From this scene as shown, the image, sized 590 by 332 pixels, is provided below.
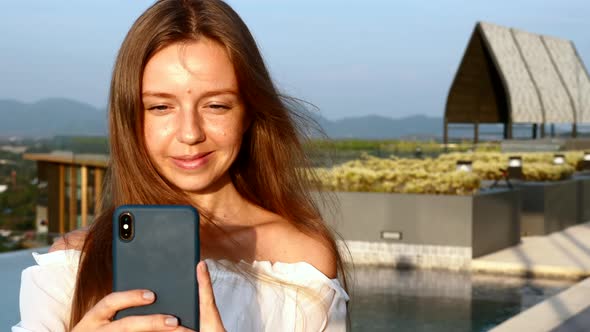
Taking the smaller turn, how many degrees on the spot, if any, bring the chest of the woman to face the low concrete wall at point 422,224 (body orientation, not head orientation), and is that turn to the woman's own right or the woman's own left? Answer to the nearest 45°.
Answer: approximately 180°

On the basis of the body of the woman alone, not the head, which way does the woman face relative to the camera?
toward the camera

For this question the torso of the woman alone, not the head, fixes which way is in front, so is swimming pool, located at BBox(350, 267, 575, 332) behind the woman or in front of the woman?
behind

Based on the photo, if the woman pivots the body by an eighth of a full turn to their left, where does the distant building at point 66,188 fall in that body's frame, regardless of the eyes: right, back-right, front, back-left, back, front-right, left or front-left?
back-left

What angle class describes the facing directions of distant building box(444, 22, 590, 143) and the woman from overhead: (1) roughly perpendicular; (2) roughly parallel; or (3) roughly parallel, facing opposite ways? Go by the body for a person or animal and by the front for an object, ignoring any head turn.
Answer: roughly perpendicular

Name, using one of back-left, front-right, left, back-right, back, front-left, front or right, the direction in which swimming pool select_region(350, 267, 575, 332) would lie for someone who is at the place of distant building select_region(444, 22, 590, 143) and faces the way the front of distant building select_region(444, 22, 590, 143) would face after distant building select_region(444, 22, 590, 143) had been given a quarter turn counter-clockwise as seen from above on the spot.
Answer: front-right

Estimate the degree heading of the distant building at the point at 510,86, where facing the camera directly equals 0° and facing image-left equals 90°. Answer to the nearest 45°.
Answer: approximately 45°

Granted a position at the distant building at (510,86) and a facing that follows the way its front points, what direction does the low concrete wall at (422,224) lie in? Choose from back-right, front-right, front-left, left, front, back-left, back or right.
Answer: front-left

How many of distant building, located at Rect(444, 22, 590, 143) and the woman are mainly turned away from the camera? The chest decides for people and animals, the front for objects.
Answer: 0

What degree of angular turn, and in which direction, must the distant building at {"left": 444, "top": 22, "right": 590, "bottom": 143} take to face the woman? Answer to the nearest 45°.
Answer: approximately 45° to its left

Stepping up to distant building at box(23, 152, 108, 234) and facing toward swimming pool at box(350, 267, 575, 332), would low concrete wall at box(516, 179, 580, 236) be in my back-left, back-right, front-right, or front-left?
front-left

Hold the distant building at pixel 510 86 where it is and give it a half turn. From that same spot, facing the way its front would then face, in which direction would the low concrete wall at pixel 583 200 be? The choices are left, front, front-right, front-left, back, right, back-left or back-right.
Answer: back-right
